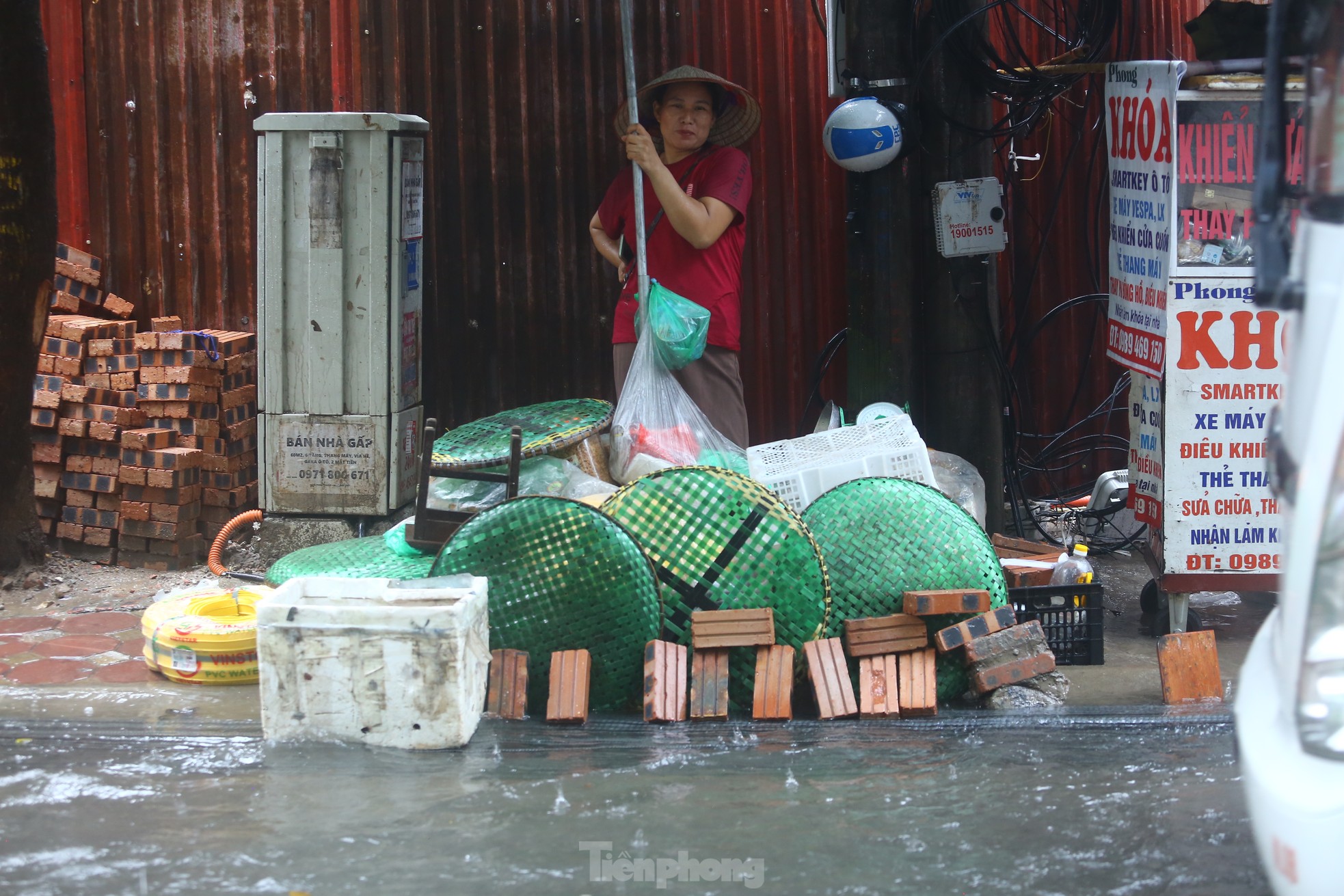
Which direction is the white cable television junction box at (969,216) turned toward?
toward the camera

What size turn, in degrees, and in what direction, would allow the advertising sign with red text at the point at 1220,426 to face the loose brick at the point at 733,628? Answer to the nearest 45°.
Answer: approximately 45° to its right

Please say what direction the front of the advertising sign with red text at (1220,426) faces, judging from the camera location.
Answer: facing the viewer

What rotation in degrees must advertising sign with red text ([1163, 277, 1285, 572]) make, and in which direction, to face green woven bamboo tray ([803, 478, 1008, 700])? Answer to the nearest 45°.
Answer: approximately 45° to its right

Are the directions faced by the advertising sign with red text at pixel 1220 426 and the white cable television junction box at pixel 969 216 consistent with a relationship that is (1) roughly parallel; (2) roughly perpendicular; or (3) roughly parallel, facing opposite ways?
roughly parallel

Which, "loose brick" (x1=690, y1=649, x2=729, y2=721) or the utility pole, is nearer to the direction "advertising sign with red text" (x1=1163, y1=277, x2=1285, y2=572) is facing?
the loose brick

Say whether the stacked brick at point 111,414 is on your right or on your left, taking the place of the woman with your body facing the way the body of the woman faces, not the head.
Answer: on your right

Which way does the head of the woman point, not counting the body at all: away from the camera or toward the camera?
toward the camera

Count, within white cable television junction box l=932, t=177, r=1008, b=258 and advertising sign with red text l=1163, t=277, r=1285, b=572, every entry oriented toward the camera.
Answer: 2

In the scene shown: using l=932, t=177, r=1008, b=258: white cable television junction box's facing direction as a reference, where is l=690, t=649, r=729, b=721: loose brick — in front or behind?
in front

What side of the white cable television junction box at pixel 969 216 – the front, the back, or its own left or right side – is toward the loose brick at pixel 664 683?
front

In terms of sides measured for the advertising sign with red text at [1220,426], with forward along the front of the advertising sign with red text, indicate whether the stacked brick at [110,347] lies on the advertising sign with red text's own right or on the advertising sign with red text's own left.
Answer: on the advertising sign with red text's own right

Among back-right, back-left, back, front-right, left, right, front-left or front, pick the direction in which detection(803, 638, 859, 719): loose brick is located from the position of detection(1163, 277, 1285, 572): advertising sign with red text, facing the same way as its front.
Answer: front-right
